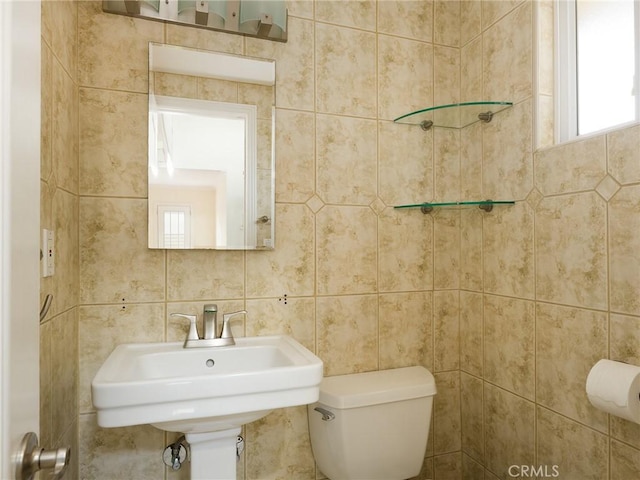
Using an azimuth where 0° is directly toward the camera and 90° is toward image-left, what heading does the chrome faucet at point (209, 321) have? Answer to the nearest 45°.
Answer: approximately 0°

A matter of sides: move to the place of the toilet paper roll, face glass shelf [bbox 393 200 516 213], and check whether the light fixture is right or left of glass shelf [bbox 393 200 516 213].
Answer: left

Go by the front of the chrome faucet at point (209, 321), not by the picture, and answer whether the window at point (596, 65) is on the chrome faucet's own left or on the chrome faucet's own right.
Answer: on the chrome faucet's own left

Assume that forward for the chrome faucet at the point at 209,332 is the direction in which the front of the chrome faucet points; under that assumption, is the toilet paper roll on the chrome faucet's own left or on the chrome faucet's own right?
on the chrome faucet's own left

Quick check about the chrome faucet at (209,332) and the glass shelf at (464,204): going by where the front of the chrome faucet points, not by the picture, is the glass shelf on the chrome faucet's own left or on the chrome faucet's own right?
on the chrome faucet's own left

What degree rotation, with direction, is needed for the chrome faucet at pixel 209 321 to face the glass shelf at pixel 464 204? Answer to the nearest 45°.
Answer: approximately 90° to its left

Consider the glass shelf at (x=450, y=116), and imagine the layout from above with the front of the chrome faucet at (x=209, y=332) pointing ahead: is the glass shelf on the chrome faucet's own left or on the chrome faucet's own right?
on the chrome faucet's own left

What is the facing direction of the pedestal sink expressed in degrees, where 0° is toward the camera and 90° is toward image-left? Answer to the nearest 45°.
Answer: approximately 0°
